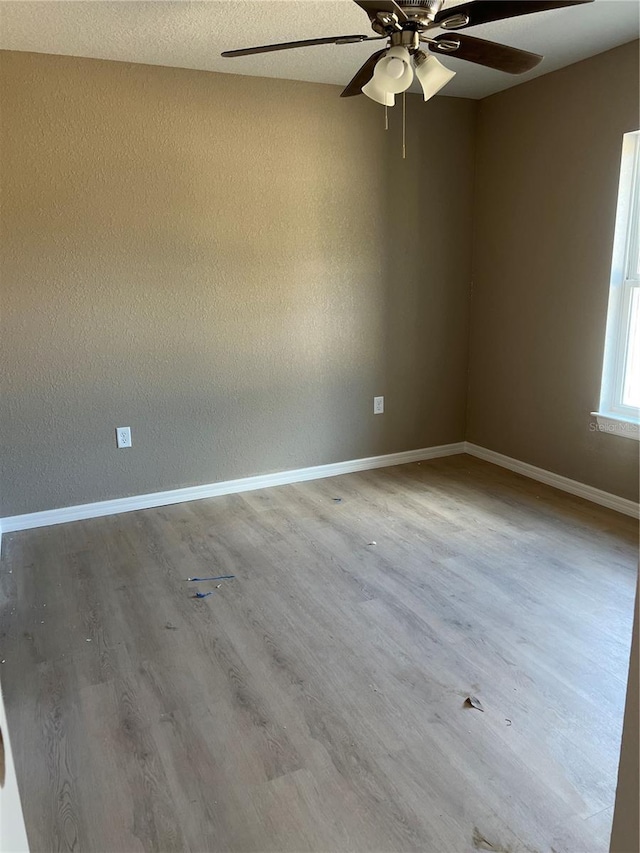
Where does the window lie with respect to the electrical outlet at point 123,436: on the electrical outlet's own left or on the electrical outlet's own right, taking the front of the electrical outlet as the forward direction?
on the electrical outlet's own left

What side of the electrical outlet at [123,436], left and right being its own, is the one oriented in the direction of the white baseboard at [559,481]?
left

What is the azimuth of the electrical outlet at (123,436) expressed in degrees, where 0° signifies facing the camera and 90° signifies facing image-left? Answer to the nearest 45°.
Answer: approximately 0°

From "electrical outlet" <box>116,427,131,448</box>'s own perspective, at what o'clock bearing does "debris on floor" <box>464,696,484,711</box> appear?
The debris on floor is roughly at 11 o'clock from the electrical outlet.

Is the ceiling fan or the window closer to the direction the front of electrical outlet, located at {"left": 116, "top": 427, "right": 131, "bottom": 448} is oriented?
the ceiling fan

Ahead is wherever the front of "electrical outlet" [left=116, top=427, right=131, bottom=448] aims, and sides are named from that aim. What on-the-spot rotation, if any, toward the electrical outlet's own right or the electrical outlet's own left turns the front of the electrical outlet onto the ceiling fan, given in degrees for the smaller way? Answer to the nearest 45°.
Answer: approximately 45° to the electrical outlet's own left
